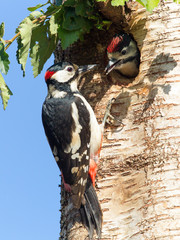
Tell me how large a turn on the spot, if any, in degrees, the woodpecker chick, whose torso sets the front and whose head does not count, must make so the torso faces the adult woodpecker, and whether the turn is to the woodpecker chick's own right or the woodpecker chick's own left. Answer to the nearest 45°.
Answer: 0° — it already faces it

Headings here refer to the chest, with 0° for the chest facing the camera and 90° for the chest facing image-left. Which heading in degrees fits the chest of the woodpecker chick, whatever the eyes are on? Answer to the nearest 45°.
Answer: approximately 45°
